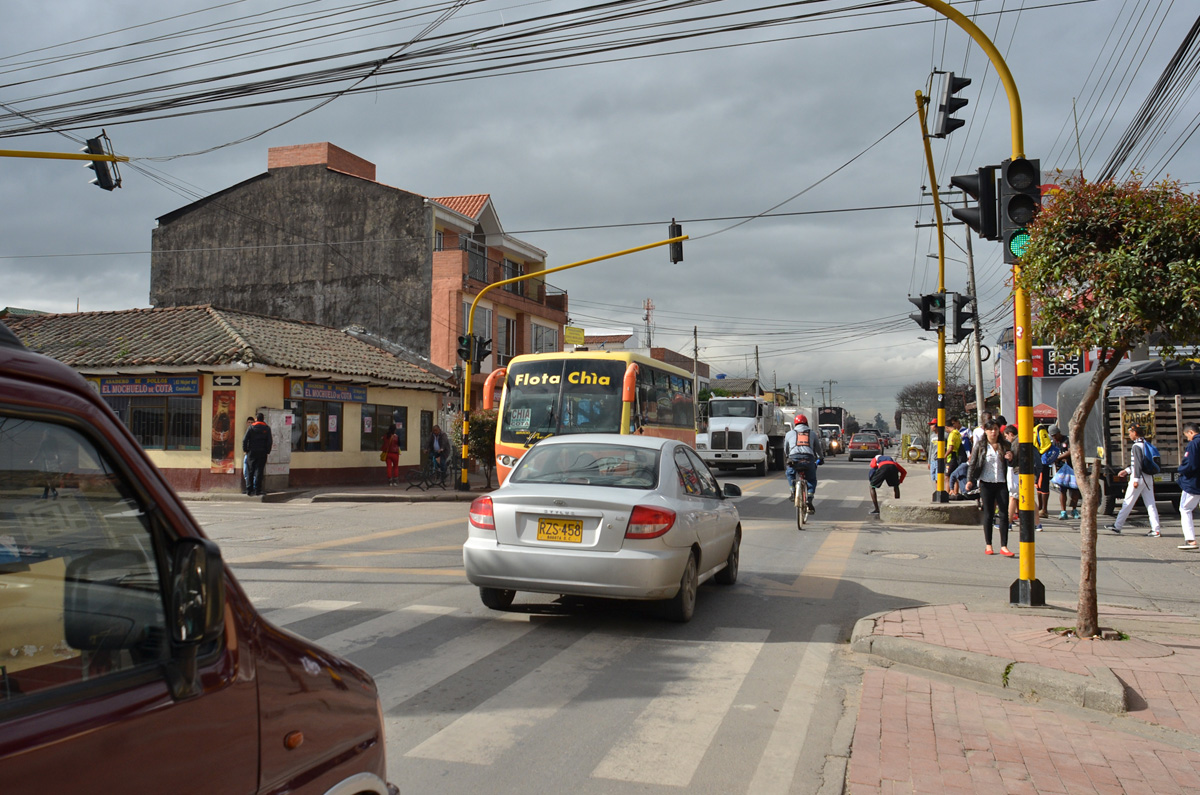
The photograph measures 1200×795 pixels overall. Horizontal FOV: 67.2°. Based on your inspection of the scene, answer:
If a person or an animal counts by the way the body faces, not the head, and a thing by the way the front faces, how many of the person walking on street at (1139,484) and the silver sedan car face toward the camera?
0

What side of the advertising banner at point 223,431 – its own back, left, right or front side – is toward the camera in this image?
front

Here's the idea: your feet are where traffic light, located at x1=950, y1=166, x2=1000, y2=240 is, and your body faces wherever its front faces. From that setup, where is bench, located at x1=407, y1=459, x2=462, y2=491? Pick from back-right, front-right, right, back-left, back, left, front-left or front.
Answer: front-right

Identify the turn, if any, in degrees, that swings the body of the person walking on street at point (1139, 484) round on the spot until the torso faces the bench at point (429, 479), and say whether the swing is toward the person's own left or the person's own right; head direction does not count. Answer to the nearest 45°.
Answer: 0° — they already face it

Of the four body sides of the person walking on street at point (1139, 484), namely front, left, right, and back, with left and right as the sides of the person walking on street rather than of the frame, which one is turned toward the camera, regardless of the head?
left

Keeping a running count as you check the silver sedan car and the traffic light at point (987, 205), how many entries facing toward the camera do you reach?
0

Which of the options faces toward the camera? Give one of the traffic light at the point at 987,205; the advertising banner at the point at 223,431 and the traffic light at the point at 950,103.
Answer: the advertising banner

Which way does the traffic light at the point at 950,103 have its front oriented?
to the viewer's right

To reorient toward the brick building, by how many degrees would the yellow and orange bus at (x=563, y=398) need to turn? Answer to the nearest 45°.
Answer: approximately 90° to its right

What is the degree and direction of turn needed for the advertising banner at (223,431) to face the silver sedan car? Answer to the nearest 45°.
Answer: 0° — it already faces it

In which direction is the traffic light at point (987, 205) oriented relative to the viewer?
to the viewer's left

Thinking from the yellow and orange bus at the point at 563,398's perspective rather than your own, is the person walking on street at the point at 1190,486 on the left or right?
on its left

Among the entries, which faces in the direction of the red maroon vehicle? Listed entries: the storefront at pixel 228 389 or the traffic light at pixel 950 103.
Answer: the storefront

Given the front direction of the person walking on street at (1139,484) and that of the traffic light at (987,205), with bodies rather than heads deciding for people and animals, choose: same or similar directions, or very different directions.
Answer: same or similar directions
